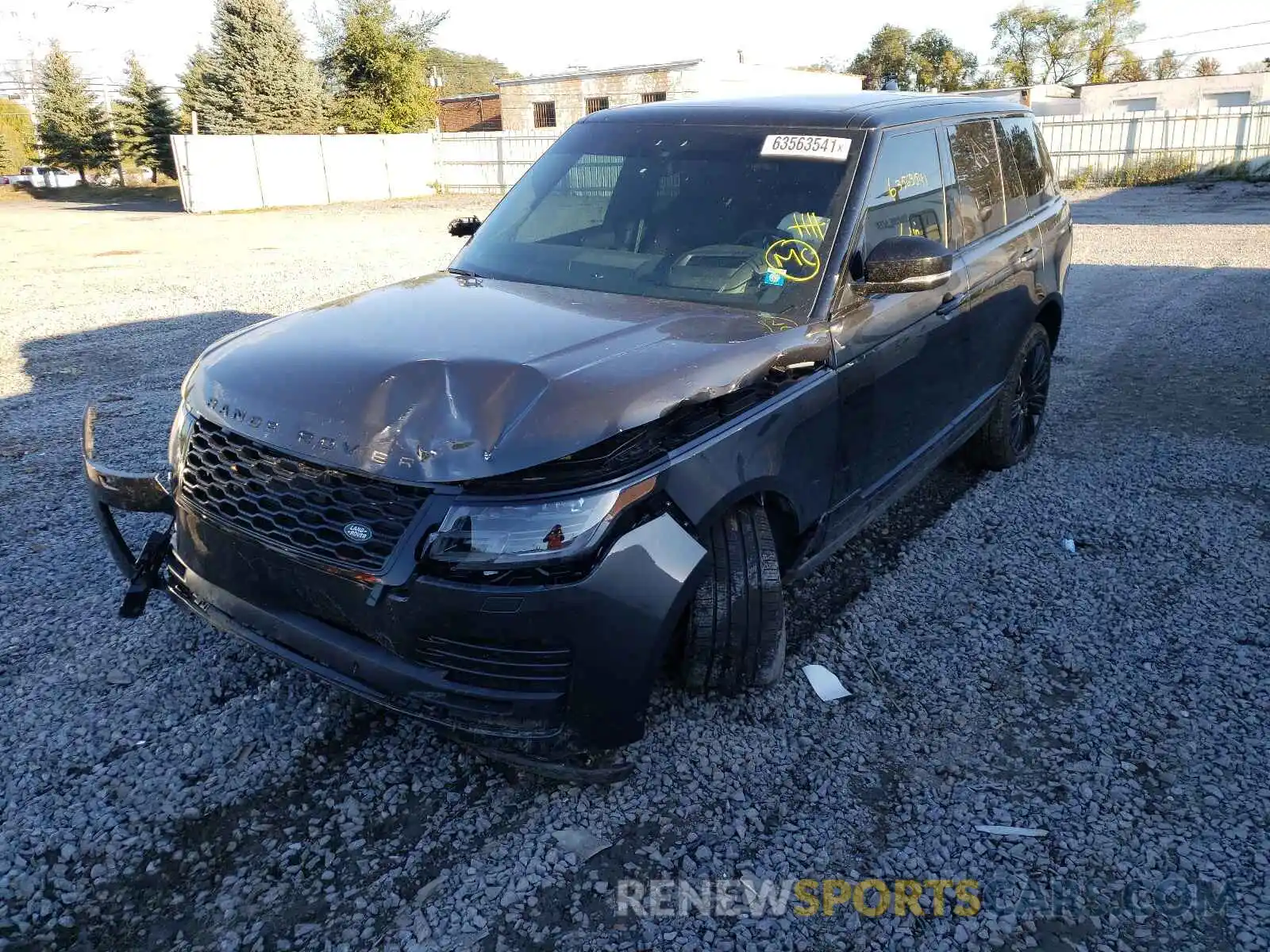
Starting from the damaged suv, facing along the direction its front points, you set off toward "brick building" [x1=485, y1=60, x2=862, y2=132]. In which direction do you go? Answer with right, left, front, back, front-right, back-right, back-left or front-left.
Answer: back-right

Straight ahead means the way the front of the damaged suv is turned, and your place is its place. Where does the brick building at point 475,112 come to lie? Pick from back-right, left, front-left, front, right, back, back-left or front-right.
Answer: back-right

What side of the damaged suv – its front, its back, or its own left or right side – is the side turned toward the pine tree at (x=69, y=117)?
right

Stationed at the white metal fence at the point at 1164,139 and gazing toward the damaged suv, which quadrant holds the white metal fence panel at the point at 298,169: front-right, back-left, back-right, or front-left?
front-right

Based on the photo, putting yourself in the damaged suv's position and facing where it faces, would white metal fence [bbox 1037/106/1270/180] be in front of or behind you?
behind

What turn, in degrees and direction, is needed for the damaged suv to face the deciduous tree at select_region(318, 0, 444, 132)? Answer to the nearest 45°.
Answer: approximately 135° to its right

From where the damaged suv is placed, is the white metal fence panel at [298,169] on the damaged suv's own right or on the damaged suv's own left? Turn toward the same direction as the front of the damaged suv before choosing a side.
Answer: on the damaged suv's own right

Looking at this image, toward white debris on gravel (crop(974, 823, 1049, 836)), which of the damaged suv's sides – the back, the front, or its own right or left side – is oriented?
left

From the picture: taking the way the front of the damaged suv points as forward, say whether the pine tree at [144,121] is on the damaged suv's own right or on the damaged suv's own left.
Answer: on the damaged suv's own right

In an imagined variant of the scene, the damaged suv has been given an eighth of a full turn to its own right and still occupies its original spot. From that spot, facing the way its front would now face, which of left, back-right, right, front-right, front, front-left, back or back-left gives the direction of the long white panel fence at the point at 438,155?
right

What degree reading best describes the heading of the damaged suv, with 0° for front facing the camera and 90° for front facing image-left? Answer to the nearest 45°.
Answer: approximately 45°
